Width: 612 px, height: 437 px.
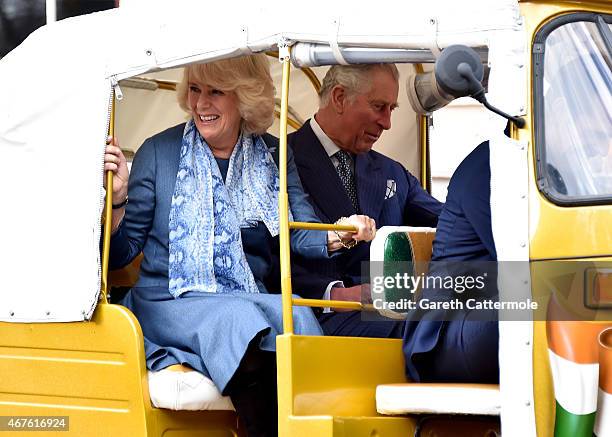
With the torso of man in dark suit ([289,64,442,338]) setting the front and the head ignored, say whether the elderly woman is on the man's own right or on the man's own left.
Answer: on the man's own right

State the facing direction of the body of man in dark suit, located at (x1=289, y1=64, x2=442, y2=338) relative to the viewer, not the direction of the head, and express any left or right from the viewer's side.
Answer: facing the viewer and to the right of the viewer

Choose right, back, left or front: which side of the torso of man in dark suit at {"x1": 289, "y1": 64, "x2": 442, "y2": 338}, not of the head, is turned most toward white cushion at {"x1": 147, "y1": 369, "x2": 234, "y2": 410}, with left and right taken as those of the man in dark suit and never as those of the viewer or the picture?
right
